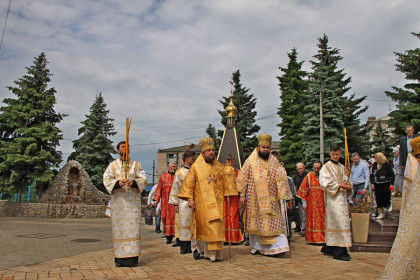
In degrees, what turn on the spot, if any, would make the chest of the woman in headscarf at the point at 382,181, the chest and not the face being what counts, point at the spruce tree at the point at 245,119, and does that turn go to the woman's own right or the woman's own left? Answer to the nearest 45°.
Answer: approximately 90° to the woman's own right

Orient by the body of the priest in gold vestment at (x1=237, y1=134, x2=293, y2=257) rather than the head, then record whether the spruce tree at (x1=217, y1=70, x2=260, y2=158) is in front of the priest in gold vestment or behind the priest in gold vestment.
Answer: behind

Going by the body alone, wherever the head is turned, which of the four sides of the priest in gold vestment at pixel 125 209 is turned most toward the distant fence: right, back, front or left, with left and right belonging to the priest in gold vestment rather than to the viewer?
back

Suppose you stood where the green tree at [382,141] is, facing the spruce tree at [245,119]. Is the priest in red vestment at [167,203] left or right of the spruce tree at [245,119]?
left

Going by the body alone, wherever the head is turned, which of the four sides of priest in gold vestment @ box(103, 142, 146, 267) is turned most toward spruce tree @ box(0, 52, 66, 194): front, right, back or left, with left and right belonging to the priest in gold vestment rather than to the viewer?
back

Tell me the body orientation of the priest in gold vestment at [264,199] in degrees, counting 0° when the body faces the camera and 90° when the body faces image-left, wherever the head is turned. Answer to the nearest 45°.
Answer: approximately 0°

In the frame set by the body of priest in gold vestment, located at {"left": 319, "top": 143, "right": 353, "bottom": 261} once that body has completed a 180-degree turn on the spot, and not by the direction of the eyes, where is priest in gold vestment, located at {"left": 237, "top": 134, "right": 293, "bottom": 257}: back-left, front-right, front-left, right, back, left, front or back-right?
front-left

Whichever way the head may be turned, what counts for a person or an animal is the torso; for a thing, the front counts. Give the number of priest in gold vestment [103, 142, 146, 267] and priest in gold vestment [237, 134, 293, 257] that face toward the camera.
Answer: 2

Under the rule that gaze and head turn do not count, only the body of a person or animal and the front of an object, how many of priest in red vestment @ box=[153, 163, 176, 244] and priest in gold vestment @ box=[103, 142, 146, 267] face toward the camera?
2

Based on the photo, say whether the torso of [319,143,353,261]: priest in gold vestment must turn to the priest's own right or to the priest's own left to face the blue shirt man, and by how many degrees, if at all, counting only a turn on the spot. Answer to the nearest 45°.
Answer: approximately 135° to the priest's own left
